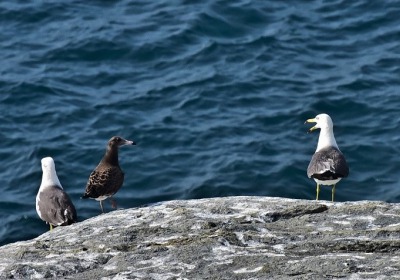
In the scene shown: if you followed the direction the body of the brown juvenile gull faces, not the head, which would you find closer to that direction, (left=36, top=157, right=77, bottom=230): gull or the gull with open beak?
the gull with open beak

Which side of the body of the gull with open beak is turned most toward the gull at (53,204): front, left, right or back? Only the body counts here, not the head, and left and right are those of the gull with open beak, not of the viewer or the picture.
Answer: left

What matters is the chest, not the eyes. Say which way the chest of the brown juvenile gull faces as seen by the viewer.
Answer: to the viewer's right

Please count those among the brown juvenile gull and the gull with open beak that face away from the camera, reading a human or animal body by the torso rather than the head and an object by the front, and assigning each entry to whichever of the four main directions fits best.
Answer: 1

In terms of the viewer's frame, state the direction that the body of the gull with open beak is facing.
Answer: away from the camera

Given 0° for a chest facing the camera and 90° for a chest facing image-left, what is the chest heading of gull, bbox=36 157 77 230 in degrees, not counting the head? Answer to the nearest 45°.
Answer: approximately 135°

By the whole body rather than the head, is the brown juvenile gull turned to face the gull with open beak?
yes

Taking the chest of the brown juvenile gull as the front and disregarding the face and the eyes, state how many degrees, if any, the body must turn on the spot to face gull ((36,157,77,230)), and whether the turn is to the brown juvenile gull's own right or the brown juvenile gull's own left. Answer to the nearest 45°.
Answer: approximately 135° to the brown juvenile gull's own right

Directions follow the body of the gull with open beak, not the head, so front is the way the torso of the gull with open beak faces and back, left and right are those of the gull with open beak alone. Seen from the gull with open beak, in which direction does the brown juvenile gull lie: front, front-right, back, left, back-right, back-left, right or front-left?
left

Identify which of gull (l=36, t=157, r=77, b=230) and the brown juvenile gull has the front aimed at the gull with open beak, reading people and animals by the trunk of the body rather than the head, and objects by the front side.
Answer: the brown juvenile gull

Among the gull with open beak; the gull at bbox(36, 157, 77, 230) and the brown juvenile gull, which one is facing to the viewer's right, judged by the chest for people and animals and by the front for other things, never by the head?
the brown juvenile gull
